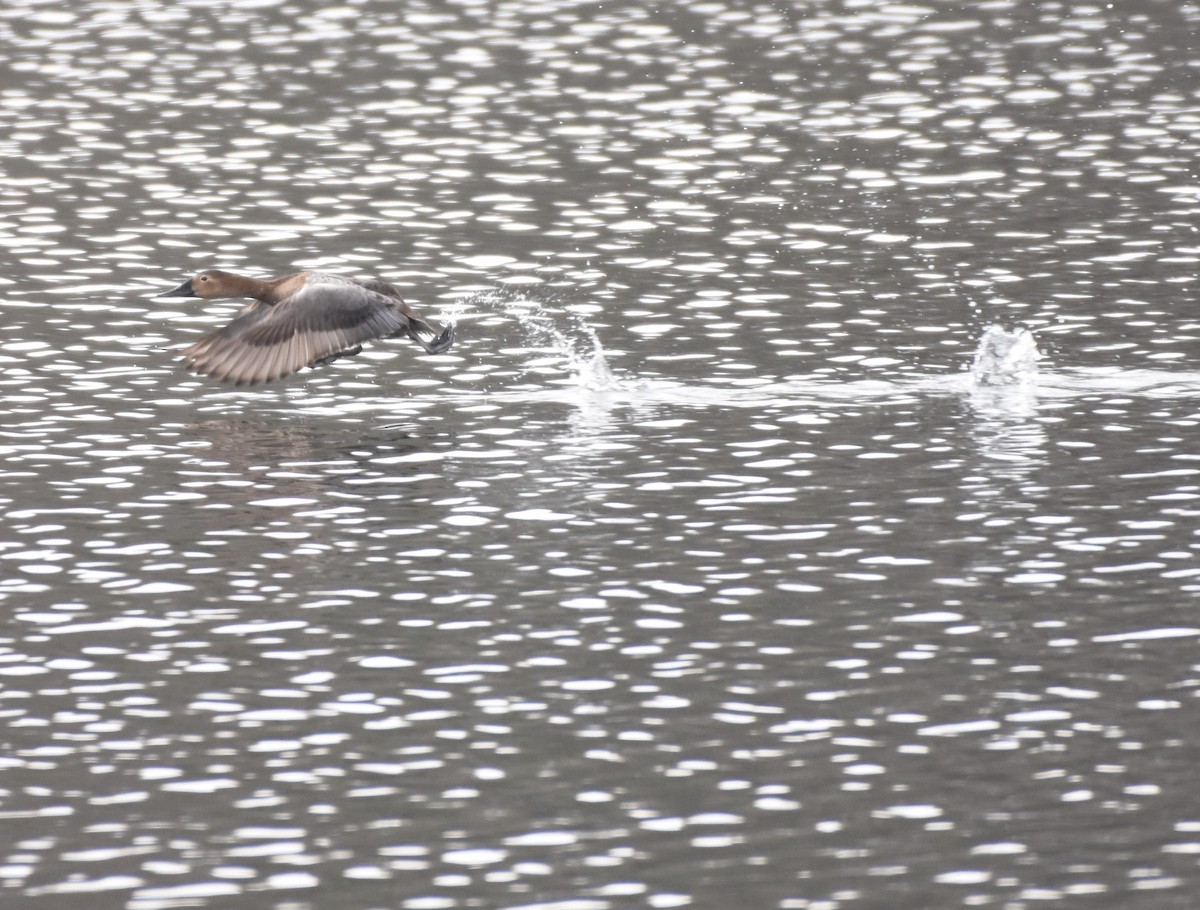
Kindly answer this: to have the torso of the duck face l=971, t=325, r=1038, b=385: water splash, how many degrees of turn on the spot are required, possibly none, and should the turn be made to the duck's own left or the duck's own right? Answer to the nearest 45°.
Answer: approximately 180°

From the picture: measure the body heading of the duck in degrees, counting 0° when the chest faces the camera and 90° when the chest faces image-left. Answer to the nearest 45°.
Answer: approximately 90°

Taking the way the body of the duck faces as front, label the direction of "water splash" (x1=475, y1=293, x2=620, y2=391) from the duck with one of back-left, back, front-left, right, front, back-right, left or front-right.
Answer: back-right
